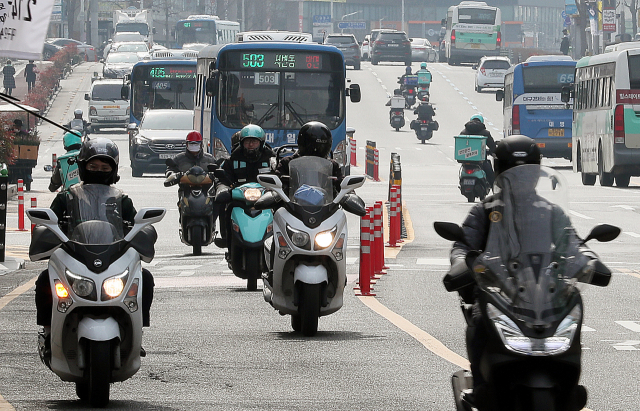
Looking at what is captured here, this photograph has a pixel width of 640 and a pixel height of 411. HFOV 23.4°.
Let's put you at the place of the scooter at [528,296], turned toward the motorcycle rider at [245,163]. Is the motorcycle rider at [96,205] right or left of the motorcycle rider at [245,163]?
left

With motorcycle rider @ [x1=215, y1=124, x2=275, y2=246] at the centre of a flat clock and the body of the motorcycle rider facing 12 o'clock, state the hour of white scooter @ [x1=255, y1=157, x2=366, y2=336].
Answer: The white scooter is roughly at 12 o'clock from the motorcycle rider.

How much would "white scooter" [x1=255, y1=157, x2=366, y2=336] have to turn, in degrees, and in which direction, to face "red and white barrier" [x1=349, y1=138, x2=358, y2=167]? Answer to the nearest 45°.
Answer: approximately 180°

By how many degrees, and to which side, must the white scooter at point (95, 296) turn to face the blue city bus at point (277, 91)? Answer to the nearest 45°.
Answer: approximately 180°

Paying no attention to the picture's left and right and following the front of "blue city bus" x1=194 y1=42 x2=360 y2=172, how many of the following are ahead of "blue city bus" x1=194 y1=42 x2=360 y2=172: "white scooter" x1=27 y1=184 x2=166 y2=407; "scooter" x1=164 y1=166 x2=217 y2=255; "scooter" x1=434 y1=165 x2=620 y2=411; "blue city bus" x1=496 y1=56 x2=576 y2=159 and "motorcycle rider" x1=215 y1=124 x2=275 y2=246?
4
